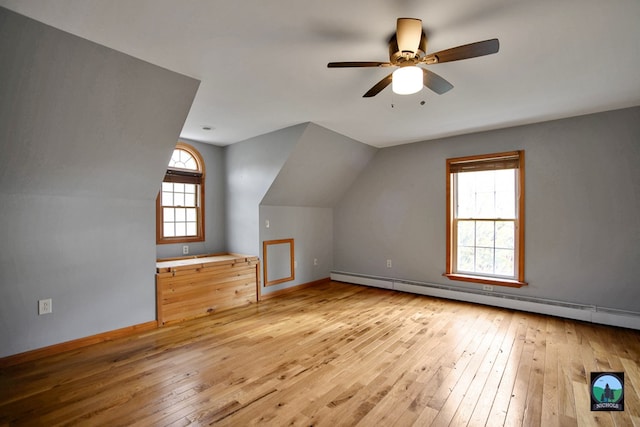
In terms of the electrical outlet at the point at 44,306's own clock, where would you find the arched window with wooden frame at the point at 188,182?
The arched window with wooden frame is roughly at 8 o'clock from the electrical outlet.

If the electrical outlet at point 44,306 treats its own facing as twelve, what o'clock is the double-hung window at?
The double-hung window is roughly at 10 o'clock from the electrical outlet.

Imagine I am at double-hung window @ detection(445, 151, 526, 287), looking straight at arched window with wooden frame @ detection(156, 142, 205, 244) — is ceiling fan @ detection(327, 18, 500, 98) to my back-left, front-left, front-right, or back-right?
front-left

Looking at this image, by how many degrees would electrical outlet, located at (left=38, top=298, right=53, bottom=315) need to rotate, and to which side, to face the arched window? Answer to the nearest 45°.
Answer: approximately 135° to its left

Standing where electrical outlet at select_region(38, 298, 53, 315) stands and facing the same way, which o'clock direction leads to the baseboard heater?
The baseboard heater is roughly at 10 o'clock from the electrical outlet.

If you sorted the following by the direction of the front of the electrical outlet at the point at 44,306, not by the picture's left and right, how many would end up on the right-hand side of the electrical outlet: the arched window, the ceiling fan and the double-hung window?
0

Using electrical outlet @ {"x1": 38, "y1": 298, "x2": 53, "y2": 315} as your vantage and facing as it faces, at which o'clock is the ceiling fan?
The ceiling fan is roughly at 11 o'clock from the electrical outlet.

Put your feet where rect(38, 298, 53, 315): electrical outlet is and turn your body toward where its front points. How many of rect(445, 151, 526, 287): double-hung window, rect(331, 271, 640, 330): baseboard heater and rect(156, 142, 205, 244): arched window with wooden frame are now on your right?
0

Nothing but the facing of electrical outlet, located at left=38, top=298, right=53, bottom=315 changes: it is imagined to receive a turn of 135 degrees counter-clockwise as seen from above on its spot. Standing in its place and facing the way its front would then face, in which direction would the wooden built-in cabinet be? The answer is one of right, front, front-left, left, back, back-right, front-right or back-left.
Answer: front-right

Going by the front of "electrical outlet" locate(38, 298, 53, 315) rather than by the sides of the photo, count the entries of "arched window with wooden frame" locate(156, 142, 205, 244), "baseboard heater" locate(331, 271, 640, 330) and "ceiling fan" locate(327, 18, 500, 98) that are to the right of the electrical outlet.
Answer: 0

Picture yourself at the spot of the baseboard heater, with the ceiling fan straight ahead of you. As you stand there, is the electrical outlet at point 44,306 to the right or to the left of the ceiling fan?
right
